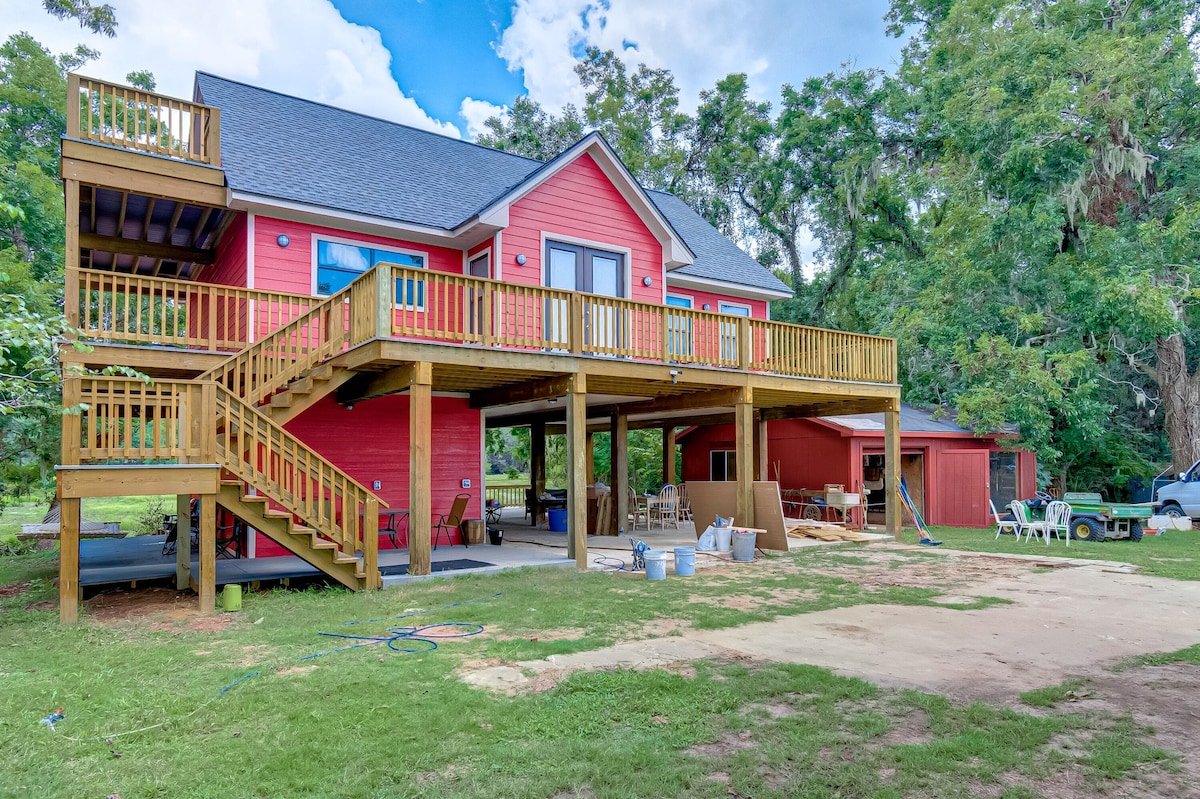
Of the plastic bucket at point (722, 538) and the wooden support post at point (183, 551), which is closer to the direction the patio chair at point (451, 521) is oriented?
the wooden support post

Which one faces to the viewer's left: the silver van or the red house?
the silver van

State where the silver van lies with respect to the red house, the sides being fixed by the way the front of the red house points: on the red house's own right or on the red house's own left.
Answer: on the red house's own left

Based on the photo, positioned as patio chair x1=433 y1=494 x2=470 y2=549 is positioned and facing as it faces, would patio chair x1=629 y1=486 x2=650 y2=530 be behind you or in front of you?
behind

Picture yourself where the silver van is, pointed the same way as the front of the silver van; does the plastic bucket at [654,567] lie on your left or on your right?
on your left

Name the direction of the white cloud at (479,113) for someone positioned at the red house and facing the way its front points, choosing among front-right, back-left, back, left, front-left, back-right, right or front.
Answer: back-left

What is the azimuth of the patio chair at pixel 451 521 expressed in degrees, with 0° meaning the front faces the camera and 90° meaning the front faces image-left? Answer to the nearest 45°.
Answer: approximately 45°

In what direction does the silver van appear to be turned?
to the viewer's left

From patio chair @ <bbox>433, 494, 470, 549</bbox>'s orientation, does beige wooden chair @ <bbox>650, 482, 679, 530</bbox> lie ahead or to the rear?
to the rear
